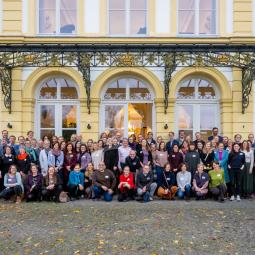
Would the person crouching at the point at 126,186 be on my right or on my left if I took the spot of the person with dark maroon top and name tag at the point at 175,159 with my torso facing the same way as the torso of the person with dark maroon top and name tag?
on my right

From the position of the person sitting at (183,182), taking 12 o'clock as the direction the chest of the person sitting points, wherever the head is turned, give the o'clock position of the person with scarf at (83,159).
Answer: The person with scarf is roughly at 3 o'clock from the person sitting.

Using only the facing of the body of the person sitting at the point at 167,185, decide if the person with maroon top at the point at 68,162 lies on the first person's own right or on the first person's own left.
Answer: on the first person's own right

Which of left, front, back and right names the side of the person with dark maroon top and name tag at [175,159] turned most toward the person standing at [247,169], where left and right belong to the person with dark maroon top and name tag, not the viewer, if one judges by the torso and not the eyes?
left

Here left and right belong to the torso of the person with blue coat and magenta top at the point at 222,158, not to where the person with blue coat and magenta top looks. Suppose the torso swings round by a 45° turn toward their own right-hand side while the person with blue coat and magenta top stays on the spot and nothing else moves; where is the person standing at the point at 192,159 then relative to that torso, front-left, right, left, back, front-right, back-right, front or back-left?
front-right

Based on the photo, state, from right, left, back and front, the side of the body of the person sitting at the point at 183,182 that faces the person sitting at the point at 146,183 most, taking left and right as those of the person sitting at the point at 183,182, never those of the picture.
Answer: right

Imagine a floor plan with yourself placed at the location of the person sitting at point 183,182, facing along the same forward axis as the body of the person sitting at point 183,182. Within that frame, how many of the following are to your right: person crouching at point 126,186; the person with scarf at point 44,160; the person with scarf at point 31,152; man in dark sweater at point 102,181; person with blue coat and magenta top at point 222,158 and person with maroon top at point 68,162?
5

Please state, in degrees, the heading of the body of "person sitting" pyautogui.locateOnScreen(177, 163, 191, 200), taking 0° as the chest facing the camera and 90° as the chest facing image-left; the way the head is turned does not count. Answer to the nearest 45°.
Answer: approximately 0°

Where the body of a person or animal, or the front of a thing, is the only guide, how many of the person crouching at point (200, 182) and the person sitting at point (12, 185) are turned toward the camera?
2
